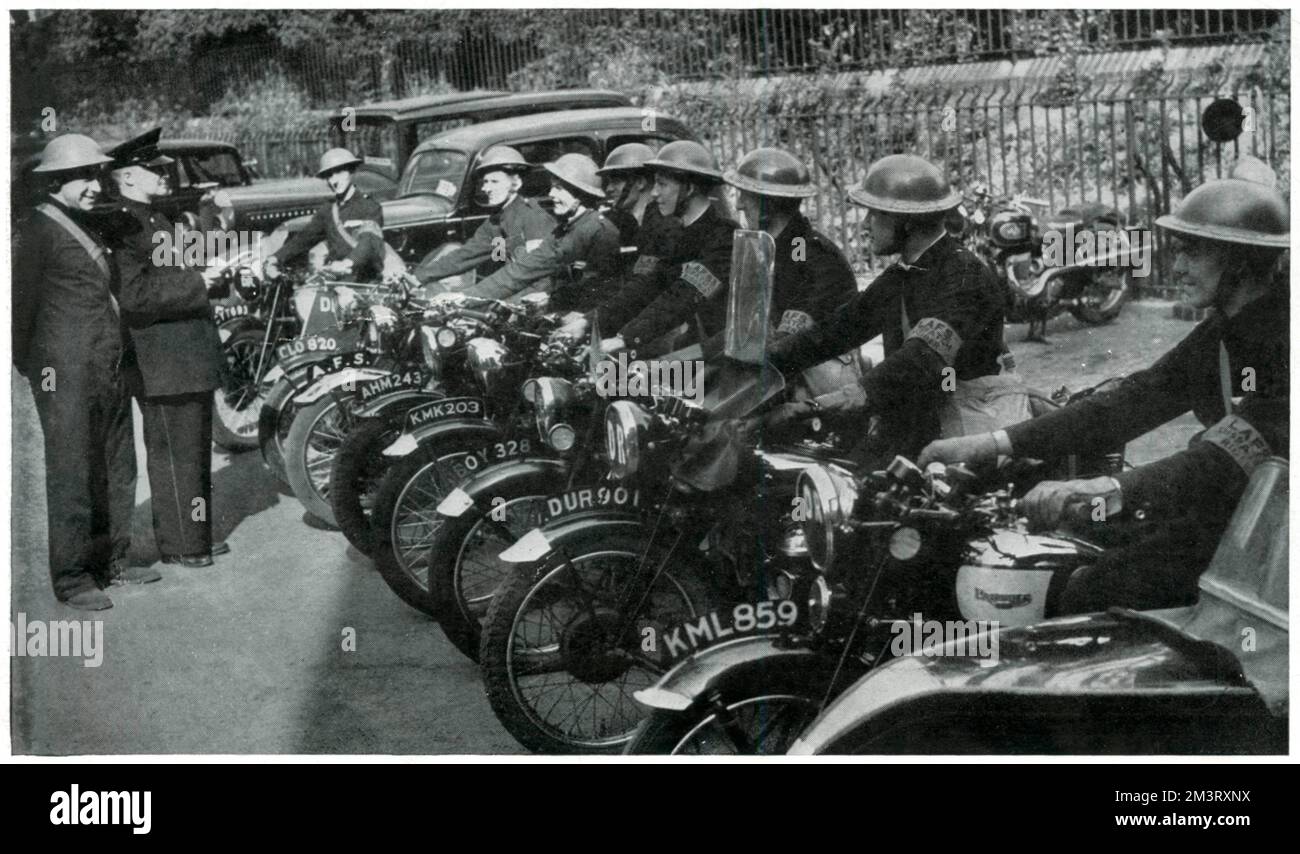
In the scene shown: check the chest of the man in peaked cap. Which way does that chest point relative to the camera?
to the viewer's right

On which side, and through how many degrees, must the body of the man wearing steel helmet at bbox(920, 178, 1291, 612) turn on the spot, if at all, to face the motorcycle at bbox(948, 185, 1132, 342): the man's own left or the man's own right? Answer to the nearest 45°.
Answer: approximately 90° to the man's own right

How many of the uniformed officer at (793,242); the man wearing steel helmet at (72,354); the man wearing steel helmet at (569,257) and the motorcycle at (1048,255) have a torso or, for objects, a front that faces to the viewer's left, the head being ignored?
3

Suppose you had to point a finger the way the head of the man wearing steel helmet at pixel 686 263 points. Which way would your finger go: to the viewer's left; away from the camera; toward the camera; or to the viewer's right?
to the viewer's left

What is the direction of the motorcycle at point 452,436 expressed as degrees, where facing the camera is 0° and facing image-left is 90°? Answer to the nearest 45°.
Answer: approximately 45°

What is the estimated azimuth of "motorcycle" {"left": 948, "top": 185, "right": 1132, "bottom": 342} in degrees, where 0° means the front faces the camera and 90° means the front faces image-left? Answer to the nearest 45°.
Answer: approximately 90°

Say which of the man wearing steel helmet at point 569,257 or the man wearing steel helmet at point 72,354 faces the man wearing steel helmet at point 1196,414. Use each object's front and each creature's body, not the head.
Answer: the man wearing steel helmet at point 72,354

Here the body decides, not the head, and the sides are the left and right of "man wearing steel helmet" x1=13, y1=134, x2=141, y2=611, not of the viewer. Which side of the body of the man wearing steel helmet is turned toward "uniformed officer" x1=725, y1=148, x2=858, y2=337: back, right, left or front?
front

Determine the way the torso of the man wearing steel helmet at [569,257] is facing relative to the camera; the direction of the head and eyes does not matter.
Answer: to the viewer's left

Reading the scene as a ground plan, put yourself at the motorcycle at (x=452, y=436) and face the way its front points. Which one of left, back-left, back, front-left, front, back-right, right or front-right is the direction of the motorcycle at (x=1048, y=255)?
back-left
